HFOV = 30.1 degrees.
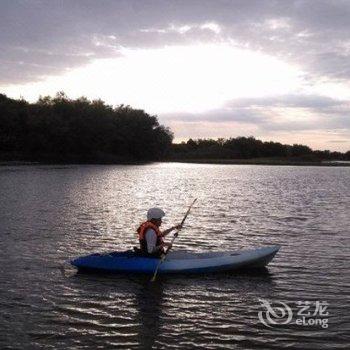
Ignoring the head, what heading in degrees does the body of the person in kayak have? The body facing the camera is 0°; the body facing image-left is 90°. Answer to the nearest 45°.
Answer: approximately 270°

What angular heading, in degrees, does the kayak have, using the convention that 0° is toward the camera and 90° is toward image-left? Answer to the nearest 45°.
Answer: approximately 270°
